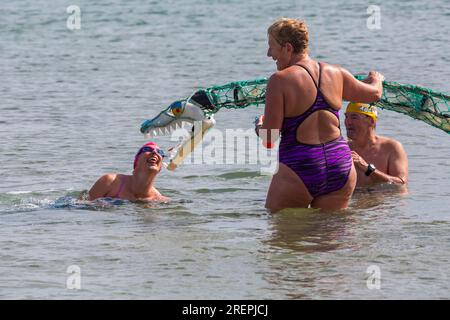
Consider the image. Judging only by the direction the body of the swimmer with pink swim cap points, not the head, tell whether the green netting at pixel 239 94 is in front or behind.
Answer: in front

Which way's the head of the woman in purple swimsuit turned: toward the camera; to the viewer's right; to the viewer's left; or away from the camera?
to the viewer's left

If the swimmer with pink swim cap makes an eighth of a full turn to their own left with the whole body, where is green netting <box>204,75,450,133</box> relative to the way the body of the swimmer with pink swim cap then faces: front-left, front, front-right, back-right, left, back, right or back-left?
front

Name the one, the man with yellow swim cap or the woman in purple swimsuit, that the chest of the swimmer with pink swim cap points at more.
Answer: the woman in purple swimsuit

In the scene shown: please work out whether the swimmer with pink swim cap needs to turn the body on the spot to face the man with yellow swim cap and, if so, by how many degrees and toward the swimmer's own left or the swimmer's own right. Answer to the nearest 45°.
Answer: approximately 45° to the swimmer's own left

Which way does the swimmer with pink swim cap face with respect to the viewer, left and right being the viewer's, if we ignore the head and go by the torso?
facing the viewer and to the right of the viewer
